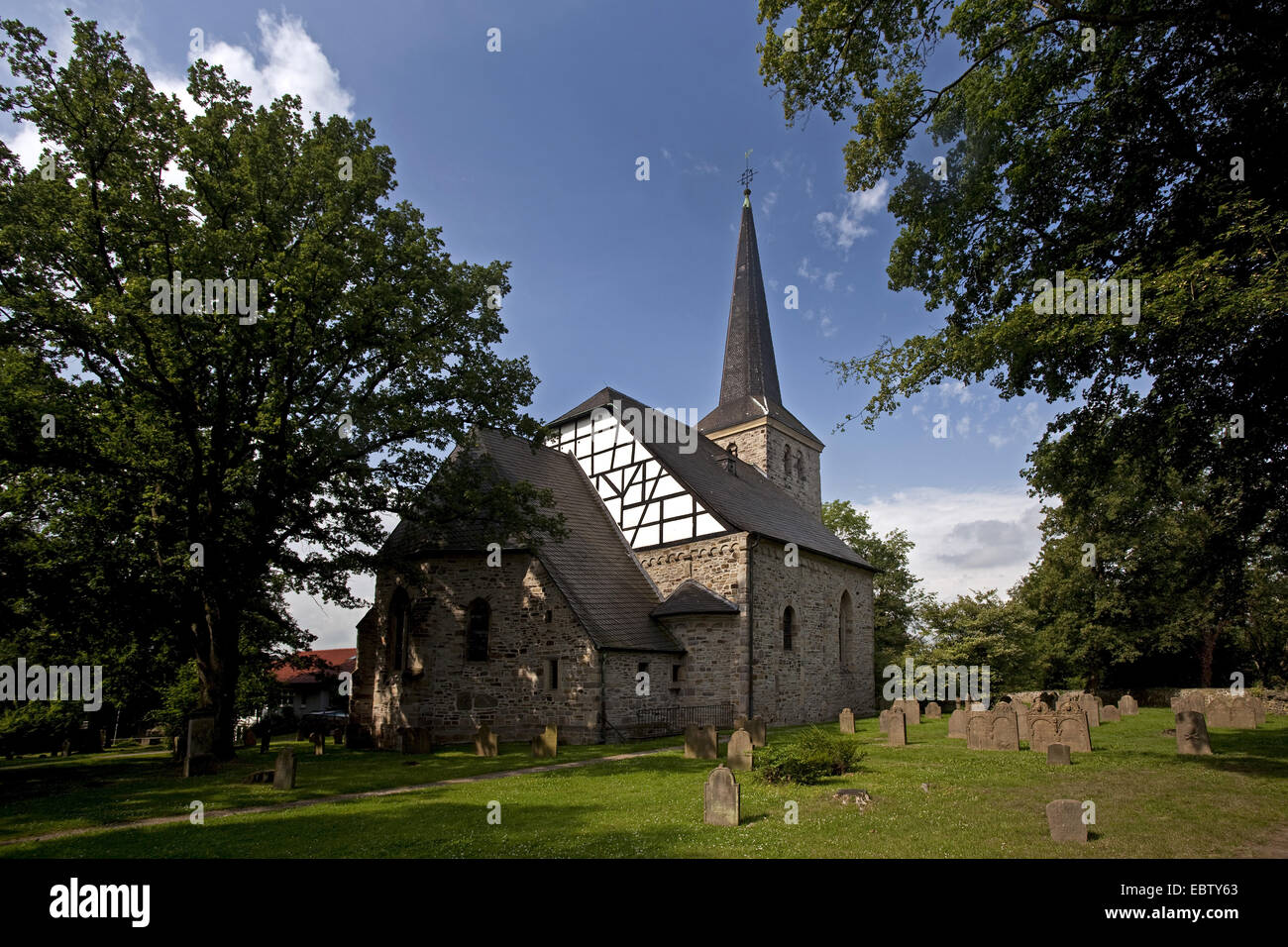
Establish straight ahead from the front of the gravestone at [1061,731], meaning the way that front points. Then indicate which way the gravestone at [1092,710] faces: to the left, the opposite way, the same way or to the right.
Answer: the same way

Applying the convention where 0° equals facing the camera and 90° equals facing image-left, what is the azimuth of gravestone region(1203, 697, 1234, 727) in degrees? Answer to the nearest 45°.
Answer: approximately 0°

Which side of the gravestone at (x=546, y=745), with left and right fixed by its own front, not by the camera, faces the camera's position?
front

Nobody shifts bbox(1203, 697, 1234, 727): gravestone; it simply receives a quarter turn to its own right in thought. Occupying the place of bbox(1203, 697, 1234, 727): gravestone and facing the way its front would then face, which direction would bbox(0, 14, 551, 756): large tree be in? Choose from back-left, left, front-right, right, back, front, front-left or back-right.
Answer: front-left

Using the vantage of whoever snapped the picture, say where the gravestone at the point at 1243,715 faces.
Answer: facing the viewer

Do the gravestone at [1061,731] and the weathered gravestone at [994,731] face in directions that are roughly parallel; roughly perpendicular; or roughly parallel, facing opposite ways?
roughly parallel

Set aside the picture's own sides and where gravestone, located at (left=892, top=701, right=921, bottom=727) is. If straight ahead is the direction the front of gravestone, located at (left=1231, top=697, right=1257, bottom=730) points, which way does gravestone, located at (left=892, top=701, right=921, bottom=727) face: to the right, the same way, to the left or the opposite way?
the same way

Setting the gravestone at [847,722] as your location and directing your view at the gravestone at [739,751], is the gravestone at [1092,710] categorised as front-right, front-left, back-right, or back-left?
back-left

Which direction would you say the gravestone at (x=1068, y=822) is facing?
toward the camera

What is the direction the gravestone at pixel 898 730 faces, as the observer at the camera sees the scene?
facing the viewer and to the left of the viewer

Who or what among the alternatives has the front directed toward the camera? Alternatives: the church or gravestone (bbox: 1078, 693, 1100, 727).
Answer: the gravestone

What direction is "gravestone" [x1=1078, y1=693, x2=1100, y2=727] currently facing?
toward the camera

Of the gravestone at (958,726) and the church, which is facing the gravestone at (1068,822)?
the gravestone at (958,726)

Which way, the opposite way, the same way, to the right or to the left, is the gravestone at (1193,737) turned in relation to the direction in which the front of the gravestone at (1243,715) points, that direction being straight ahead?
the same way

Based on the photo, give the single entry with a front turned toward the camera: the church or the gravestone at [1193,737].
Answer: the gravestone

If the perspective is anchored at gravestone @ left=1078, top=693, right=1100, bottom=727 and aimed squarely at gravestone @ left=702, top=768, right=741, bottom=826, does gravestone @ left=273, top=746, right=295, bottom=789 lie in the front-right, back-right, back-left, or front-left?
front-right
